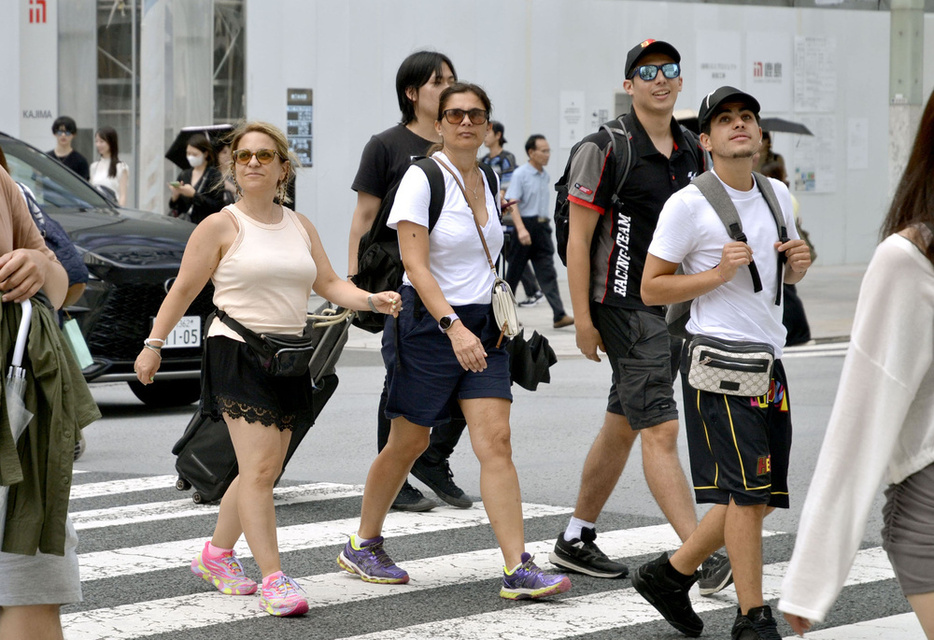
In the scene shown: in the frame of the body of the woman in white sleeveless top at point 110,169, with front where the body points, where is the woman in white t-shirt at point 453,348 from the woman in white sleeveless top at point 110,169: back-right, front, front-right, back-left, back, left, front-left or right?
front-left

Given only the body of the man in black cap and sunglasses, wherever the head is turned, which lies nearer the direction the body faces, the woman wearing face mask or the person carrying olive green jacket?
the person carrying olive green jacket

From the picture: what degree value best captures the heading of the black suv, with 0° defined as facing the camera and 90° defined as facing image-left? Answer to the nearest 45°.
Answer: approximately 315°

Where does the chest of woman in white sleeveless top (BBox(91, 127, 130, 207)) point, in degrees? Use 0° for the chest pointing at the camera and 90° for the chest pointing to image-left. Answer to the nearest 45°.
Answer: approximately 45°

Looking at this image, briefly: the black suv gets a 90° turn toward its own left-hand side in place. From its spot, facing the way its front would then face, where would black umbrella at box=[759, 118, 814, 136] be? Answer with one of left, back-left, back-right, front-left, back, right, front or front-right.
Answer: front

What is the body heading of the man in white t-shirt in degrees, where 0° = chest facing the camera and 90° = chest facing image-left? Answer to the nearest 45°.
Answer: approximately 315°
